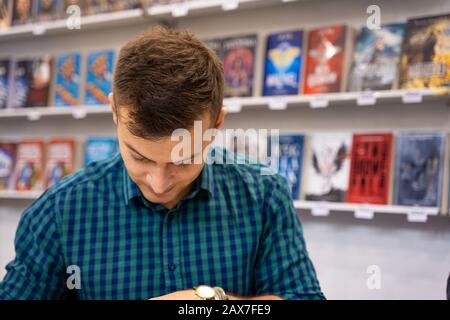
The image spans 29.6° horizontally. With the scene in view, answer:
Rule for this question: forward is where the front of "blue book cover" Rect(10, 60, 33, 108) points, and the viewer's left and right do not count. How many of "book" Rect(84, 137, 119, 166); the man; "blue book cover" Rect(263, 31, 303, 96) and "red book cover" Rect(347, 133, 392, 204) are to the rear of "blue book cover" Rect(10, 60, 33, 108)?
0

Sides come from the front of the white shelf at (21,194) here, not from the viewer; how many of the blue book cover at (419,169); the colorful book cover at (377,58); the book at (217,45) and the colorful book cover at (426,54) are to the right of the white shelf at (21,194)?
0

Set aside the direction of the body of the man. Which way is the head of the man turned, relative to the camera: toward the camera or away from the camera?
toward the camera

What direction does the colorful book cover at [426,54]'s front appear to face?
toward the camera

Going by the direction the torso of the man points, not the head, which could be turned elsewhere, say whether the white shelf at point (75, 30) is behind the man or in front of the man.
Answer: behind

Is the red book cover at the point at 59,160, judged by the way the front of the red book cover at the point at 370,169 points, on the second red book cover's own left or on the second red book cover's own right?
on the second red book cover's own right

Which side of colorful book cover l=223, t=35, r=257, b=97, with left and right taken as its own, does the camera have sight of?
front

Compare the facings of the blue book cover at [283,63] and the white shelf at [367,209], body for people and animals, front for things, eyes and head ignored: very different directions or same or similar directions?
same or similar directions

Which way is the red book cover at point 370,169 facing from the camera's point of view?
toward the camera

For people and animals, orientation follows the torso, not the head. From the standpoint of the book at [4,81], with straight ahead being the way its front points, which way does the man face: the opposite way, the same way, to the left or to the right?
the same way

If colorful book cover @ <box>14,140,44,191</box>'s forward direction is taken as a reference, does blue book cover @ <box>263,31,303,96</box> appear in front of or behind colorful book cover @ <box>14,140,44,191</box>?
in front

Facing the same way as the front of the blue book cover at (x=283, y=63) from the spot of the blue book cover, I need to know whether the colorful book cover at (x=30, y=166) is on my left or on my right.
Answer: on my right
